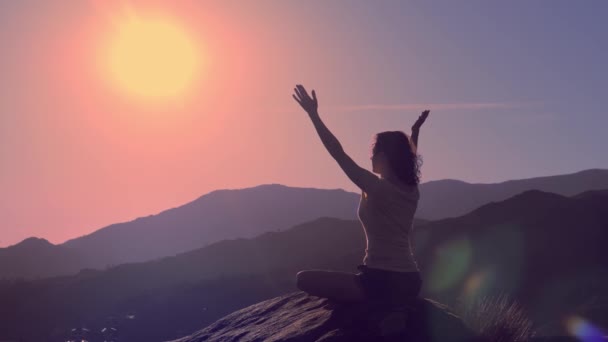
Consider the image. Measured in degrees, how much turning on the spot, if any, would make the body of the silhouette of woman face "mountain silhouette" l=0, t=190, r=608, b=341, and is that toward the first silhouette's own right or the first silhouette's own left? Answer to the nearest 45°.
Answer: approximately 45° to the first silhouette's own right

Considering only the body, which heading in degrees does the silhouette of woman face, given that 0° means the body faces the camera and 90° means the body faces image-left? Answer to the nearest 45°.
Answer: approximately 135°
